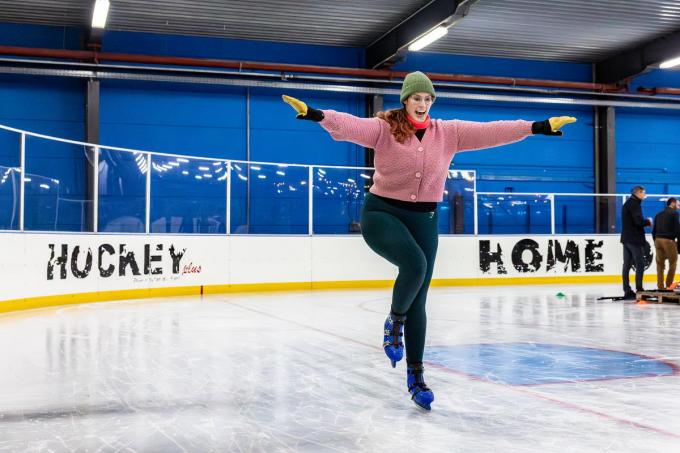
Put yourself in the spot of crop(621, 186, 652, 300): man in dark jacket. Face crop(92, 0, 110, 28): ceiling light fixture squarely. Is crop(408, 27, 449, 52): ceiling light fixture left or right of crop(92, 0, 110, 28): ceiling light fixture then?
right

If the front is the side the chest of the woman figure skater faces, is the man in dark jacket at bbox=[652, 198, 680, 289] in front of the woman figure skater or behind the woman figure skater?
behind

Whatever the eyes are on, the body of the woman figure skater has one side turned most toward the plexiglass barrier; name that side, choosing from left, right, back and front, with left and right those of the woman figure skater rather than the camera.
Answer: back

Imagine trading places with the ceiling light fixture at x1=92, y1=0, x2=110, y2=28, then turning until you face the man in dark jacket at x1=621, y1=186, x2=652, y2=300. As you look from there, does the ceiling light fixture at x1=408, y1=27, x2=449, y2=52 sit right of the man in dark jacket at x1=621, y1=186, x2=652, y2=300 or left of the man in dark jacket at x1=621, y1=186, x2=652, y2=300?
left

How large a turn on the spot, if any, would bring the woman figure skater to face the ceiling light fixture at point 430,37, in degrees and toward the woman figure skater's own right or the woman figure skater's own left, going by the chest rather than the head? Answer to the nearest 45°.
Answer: approximately 180°

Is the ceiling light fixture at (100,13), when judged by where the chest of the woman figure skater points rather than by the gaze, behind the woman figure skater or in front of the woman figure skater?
behind

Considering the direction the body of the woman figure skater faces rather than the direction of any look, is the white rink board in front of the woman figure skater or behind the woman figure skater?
behind

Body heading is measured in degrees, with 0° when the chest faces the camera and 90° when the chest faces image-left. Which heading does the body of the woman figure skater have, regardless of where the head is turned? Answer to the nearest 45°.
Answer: approximately 0°
